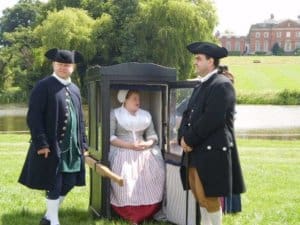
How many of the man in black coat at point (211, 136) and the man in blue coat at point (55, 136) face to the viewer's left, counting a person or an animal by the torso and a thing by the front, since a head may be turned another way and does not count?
1

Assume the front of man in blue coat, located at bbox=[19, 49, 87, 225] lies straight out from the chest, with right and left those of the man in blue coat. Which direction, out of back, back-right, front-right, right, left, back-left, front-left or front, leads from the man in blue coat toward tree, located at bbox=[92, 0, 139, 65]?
back-left

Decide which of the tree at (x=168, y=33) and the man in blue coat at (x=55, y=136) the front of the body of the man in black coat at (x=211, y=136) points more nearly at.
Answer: the man in blue coat

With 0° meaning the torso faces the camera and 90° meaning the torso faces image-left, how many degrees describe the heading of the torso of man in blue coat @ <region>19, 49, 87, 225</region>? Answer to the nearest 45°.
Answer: approximately 315°

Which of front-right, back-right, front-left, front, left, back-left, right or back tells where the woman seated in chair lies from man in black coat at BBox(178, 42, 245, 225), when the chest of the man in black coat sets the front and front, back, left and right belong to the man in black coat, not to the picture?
front-right

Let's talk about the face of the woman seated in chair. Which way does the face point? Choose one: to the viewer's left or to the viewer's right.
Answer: to the viewer's right

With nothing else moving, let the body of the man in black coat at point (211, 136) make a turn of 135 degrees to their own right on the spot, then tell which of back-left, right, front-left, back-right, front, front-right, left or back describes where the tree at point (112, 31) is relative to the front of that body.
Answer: front-left

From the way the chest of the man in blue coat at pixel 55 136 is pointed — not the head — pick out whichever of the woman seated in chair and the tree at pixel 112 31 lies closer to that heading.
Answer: the woman seated in chair

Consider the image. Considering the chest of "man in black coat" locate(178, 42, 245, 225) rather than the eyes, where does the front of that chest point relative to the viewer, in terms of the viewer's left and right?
facing to the left of the viewer

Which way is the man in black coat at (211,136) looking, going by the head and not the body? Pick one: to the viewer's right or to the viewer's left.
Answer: to the viewer's left

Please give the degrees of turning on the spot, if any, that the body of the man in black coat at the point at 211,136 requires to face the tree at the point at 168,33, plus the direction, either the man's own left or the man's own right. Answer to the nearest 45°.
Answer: approximately 90° to the man's own right
